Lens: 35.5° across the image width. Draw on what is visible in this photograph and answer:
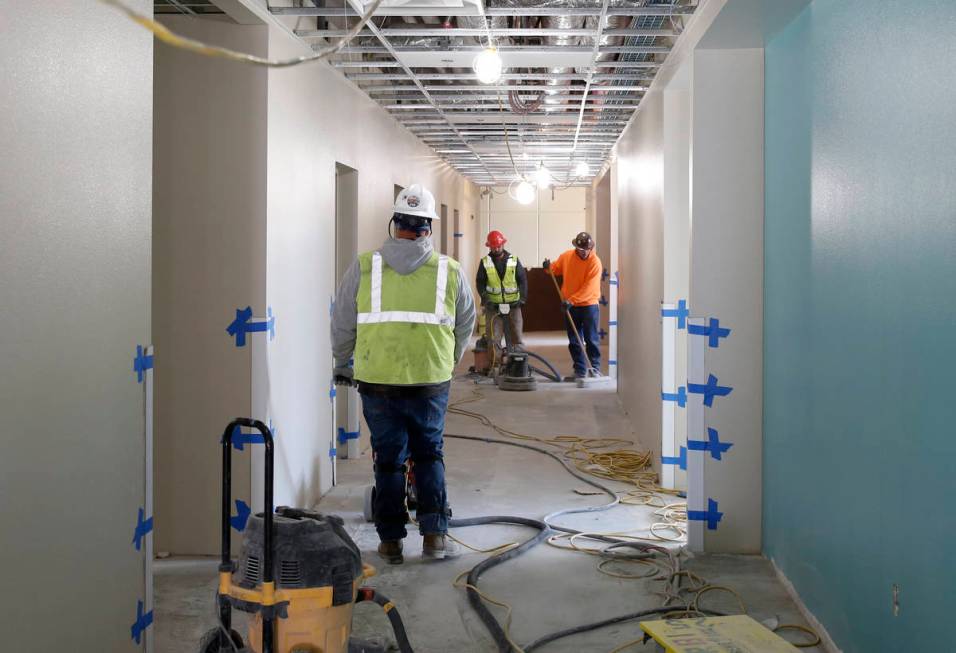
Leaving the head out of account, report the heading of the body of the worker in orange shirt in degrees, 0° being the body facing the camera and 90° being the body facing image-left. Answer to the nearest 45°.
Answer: approximately 45°

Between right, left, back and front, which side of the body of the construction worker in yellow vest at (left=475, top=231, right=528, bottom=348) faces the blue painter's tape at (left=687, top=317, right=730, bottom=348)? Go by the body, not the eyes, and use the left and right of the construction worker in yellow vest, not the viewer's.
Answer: front

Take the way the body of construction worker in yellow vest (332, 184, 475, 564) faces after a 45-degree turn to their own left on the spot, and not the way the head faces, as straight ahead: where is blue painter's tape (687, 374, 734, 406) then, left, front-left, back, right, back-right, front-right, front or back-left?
back-right

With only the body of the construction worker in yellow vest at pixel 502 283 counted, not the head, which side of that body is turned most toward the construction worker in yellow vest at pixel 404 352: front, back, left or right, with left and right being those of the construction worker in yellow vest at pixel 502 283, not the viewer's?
front

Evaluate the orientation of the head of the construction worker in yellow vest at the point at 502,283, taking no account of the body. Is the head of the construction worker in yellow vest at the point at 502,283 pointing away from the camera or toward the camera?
toward the camera

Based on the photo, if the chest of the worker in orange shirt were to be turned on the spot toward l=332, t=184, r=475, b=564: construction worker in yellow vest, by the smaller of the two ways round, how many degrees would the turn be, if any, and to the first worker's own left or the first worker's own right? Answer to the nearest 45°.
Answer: approximately 45° to the first worker's own left

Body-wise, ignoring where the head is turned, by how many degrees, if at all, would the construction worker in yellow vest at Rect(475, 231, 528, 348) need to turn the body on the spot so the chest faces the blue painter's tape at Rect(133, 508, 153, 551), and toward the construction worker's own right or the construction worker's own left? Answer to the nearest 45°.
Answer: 0° — they already face it

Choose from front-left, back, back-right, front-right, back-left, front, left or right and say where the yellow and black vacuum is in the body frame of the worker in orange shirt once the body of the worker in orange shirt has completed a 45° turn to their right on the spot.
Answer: left

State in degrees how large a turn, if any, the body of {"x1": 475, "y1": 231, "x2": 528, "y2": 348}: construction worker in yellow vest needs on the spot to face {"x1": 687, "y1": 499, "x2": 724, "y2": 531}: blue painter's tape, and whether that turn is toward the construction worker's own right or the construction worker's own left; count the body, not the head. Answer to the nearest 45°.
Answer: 0° — they already face it

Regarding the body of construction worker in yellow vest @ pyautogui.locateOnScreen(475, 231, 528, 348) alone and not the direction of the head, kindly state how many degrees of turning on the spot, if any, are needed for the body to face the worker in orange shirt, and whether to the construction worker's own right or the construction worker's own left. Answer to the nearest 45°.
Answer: approximately 90° to the construction worker's own left

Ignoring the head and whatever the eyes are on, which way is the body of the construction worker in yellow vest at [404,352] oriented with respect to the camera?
away from the camera

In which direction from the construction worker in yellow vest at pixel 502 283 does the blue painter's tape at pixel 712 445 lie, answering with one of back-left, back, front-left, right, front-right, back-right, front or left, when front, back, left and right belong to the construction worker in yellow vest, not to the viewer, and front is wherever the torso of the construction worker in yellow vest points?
front

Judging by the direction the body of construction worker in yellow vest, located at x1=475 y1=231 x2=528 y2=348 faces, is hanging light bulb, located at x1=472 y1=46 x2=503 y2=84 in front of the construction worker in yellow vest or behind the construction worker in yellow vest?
in front

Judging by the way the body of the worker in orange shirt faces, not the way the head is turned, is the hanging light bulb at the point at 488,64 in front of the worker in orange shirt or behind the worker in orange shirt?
in front

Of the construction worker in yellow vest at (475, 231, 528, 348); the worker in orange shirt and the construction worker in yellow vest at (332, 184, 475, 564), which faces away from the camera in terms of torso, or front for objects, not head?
the construction worker in yellow vest at (332, 184, 475, 564)

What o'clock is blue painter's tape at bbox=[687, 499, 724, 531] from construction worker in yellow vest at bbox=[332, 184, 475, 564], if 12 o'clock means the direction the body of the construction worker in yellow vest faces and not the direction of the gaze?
The blue painter's tape is roughly at 3 o'clock from the construction worker in yellow vest.

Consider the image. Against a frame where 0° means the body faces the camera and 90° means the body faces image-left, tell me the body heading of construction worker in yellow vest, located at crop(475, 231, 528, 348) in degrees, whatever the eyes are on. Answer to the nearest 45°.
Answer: approximately 0°

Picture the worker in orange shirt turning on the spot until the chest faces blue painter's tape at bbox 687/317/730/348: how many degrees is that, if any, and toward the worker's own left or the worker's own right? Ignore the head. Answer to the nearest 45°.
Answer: approximately 45° to the worker's own left

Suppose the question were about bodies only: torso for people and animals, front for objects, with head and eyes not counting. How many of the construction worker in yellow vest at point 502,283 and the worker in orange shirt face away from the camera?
0
